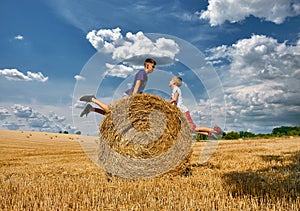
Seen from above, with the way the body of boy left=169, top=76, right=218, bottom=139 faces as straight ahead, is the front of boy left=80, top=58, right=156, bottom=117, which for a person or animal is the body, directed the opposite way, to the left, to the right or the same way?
the opposite way

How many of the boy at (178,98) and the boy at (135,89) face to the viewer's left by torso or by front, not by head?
1
